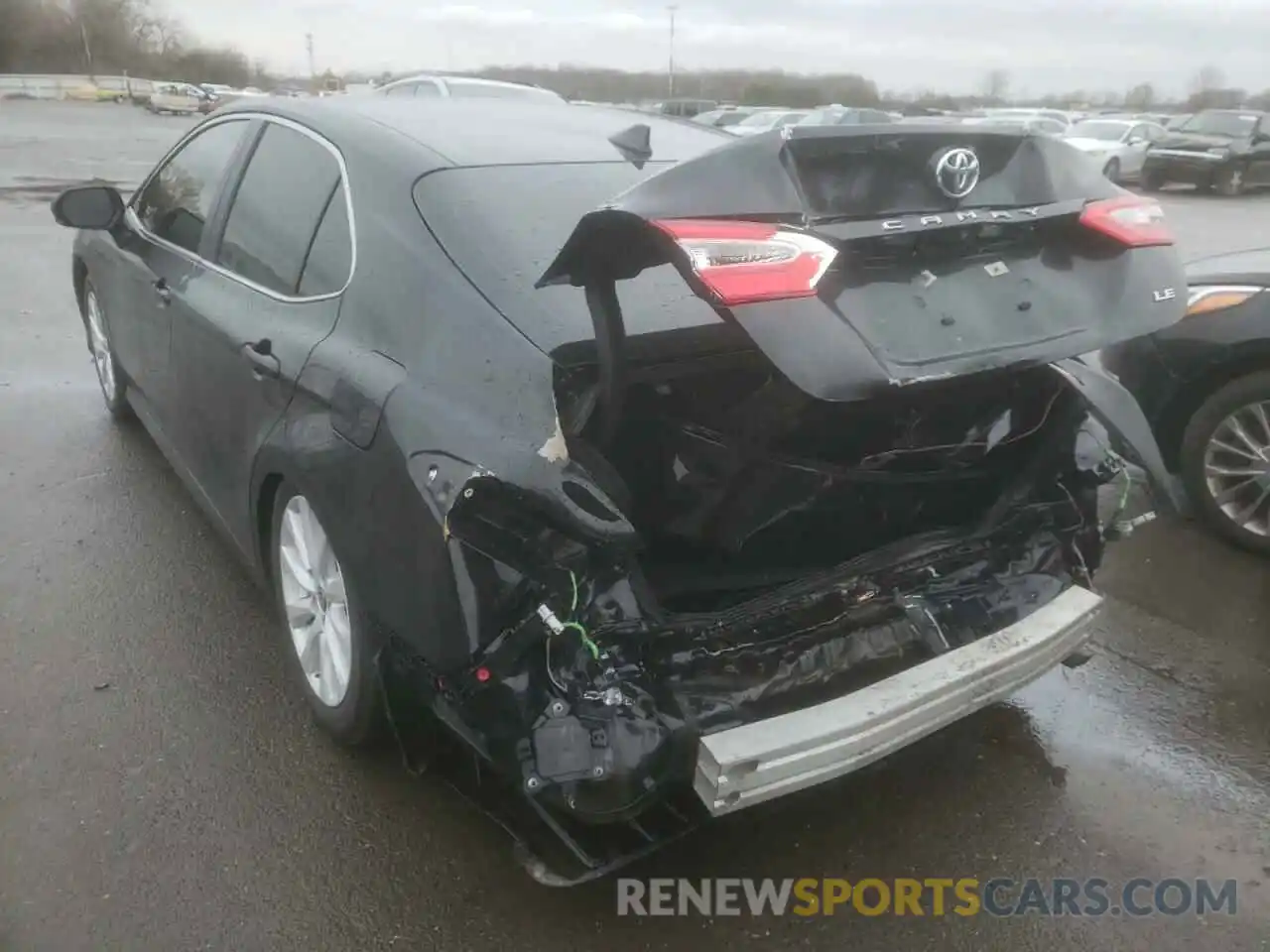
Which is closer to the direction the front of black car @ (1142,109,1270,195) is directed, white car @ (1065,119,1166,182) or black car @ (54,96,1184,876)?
the black car

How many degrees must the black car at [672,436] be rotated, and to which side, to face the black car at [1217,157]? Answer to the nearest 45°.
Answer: approximately 90° to its right

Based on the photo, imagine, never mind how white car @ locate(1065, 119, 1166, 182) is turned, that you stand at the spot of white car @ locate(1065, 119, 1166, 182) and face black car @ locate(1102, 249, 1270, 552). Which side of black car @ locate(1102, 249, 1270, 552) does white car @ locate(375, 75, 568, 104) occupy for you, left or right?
right

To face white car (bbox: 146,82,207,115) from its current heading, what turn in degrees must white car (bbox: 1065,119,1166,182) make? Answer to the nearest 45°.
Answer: approximately 45° to its right

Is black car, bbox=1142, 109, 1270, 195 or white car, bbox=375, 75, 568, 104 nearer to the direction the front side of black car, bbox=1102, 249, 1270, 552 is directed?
the white car

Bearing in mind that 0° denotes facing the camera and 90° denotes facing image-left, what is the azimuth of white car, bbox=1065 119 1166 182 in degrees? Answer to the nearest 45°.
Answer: approximately 45°

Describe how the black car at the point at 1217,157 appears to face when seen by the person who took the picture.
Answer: facing the viewer and to the left of the viewer

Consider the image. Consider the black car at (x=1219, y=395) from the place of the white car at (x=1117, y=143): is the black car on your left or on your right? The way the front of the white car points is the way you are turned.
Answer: on your left

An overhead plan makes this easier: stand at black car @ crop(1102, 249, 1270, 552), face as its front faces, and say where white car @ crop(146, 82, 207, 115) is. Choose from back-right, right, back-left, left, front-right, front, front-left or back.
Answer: front-right

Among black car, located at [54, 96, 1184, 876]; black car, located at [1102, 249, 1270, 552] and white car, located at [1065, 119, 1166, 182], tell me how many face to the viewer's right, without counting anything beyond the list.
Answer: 0

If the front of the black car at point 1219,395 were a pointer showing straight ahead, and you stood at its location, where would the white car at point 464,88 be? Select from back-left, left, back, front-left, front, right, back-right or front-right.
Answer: front-right

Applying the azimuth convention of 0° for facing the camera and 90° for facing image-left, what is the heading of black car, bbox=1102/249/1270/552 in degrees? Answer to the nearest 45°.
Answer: approximately 90°
